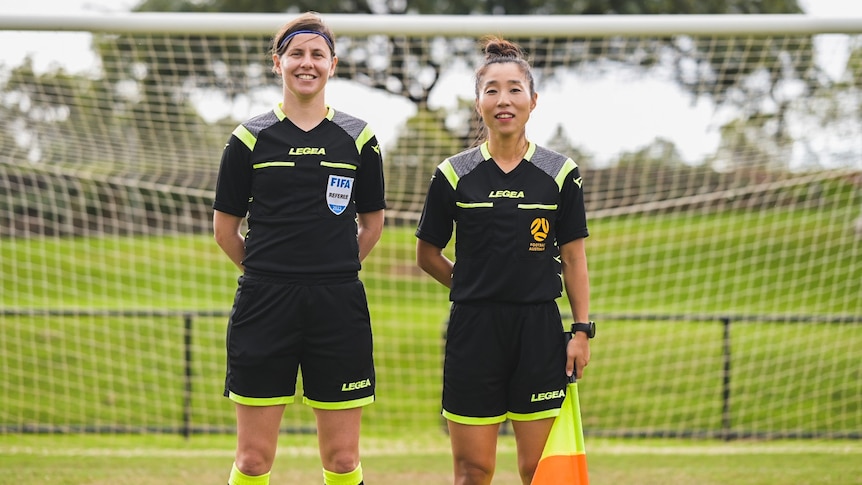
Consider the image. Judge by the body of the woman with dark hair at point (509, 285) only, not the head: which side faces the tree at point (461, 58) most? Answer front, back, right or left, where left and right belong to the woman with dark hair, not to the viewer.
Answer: back

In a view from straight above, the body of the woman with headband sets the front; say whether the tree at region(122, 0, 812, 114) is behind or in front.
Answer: behind

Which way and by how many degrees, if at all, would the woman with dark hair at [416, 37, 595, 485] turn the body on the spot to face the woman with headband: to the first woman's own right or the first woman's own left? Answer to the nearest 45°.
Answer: approximately 90° to the first woman's own right

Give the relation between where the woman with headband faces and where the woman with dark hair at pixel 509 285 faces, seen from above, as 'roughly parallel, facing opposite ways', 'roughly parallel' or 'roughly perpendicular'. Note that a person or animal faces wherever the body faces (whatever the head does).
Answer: roughly parallel

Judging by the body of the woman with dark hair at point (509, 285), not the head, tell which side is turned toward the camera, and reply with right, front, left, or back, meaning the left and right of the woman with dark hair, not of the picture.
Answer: front

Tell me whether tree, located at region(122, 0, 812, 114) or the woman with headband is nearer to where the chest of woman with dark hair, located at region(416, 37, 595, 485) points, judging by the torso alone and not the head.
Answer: the woman with headband

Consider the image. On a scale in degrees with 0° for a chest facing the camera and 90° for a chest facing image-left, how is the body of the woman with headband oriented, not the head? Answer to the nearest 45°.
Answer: approximately 0°

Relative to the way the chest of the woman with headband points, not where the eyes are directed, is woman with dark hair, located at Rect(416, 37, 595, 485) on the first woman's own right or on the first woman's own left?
on the first woman's own left

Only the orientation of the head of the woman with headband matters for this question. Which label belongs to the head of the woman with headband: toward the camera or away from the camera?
toward the camera

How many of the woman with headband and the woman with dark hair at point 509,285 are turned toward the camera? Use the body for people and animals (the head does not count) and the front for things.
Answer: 2
